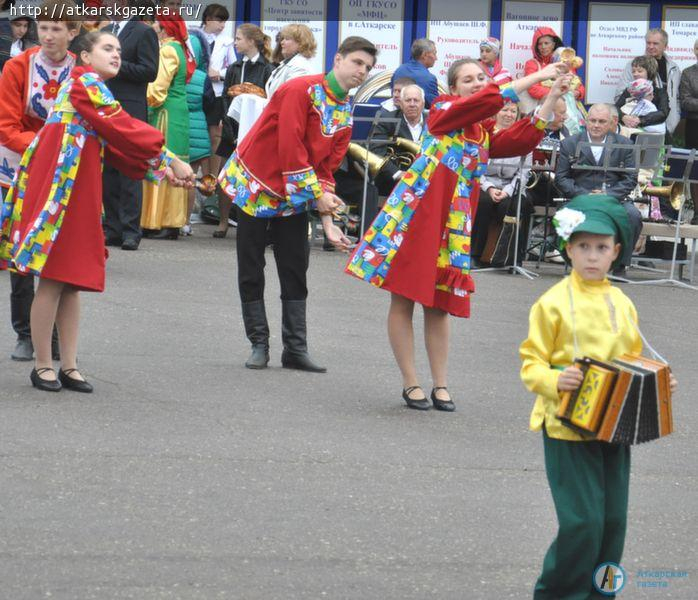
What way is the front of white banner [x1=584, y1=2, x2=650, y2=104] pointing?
toward the camera

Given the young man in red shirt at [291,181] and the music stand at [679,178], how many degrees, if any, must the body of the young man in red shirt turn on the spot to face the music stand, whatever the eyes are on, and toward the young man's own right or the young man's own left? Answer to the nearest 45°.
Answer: approximately 90° to the young man's own left

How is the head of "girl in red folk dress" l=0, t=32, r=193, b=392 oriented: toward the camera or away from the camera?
toward the camera

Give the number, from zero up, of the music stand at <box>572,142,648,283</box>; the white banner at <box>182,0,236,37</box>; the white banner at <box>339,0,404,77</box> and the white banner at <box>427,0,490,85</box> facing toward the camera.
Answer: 3

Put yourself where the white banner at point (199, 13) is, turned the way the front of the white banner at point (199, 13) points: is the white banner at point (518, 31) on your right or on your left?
on your left

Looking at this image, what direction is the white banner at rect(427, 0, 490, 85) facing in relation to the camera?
toward the camera

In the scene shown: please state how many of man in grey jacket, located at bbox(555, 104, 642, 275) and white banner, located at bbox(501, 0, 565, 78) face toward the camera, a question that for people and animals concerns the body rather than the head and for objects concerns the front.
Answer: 2

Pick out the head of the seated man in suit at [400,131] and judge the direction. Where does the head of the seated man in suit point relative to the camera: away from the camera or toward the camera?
toward the camera

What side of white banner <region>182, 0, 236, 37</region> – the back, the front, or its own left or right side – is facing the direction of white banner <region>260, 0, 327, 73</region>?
left

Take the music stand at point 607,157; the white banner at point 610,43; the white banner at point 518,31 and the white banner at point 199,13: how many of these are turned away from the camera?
1

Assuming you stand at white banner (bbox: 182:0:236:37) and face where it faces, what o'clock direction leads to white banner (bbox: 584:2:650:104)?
white banner (bbox: 584:2:650:104) is roughly at 9 o'clock from white banner (bbox: 182:0:236:37).

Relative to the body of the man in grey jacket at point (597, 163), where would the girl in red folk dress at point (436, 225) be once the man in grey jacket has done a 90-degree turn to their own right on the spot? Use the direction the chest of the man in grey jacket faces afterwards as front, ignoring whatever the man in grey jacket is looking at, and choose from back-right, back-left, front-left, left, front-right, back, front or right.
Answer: left

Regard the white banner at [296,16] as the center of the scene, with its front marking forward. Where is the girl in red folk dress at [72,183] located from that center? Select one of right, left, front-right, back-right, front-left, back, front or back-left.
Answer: front

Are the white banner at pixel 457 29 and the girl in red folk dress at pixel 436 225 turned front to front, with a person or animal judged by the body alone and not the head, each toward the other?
no

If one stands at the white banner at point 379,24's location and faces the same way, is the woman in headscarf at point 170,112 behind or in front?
in front

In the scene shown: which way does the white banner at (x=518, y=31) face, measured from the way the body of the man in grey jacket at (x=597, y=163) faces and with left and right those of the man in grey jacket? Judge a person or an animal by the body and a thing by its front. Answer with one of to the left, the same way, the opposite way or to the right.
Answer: the same way

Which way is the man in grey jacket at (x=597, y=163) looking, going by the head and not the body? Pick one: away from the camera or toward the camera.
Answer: toward the camera

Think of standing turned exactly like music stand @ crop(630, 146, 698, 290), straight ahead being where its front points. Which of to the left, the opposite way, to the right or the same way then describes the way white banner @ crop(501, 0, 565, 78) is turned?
the opposite way

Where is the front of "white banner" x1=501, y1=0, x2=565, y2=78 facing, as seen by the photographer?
facing the viewer

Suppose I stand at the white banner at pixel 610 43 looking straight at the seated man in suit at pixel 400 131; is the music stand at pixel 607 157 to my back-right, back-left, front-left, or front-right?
front-left

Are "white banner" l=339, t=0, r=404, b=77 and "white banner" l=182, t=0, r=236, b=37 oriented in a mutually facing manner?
no

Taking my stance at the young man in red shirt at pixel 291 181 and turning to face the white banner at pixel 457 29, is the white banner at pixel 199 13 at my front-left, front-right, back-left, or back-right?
front-left
